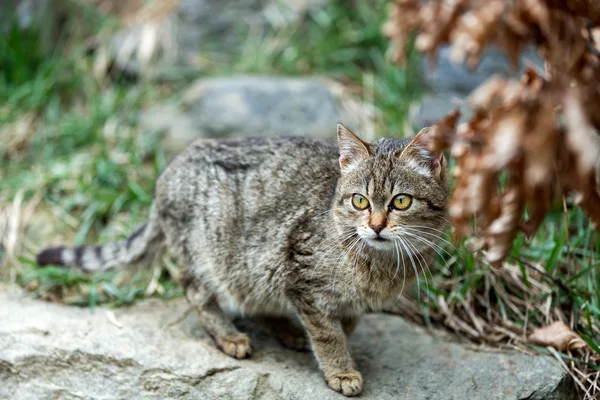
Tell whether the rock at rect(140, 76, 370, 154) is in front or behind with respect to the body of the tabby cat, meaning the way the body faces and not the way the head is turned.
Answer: behind

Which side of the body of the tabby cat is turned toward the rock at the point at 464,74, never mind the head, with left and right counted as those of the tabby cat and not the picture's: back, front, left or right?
left

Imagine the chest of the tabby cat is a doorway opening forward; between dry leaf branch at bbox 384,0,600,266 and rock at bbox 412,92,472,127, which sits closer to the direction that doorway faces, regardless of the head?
the dry leaf branch

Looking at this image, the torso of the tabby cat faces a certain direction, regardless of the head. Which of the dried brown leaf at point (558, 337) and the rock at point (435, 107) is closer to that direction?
the dried brown leaf

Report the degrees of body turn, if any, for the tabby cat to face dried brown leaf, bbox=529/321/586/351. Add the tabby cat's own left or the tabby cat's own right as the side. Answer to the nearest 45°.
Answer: approximately 45° to the tabby cat's own left

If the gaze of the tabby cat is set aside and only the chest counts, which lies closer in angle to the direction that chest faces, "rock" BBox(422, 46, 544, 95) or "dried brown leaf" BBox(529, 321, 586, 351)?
the dried brown leaf

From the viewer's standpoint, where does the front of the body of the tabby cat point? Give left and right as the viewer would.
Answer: facing the viewer and to the right of the viewer
